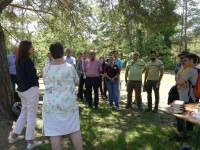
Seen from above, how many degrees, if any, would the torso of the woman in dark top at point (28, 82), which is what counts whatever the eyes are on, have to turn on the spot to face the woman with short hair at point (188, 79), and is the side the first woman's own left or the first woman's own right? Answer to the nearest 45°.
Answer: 0° — they already face them

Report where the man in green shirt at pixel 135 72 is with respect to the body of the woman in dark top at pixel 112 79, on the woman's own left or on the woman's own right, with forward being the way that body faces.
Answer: on the woman's own left

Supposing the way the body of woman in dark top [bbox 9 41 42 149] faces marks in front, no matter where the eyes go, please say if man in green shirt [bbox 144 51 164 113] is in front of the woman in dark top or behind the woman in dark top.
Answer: in front

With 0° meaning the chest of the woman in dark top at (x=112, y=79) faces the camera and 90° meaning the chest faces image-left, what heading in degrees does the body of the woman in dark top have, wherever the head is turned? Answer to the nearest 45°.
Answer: approximately 0°

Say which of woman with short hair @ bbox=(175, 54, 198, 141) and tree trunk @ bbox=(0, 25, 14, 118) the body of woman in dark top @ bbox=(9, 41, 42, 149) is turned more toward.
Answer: the woman with short hair

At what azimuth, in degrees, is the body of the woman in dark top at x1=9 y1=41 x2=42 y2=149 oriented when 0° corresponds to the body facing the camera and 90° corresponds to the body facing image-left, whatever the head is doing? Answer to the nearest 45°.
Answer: approximately 270°

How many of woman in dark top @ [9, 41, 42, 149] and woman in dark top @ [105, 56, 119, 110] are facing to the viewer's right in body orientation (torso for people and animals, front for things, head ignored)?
1

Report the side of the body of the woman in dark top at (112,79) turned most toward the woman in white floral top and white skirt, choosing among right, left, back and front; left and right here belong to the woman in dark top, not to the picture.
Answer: front

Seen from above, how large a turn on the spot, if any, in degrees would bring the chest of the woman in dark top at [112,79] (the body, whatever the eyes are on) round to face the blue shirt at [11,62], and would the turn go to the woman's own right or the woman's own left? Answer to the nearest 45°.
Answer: approximately 90° to the woman's own right

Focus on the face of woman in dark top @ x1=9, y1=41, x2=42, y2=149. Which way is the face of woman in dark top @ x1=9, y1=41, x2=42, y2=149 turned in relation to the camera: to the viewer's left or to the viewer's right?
to the viewer's right

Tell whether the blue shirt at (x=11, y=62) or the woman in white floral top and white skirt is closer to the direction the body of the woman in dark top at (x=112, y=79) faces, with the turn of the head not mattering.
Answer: the woman in white floral top and white skirt
